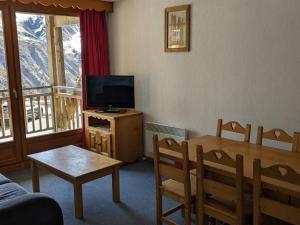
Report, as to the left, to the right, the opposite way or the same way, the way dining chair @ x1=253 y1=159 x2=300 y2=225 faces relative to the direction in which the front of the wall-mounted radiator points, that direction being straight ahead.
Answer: the opposite way

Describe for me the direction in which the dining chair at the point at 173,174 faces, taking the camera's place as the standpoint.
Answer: facing away from the viewer and to the right of the viewer

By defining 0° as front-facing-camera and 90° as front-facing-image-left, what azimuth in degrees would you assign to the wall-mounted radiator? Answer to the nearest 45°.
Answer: approximately 45°

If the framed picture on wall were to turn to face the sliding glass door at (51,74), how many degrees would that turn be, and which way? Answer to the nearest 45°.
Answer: approximately 90° to its right

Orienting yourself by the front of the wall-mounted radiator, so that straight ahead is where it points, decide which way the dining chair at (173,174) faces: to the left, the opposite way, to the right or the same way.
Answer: the opposite way

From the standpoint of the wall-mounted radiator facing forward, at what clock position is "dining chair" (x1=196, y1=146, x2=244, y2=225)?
The dining chair is roughly at 10 o'clock from the wall-mounted radiator.

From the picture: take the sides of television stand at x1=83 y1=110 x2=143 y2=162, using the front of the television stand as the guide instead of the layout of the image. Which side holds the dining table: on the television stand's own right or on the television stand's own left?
on the television stand's own left

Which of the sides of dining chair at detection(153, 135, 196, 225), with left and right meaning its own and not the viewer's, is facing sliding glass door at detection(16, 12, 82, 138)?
left

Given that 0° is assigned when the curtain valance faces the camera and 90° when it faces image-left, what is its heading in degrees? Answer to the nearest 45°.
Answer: approximately 315°
